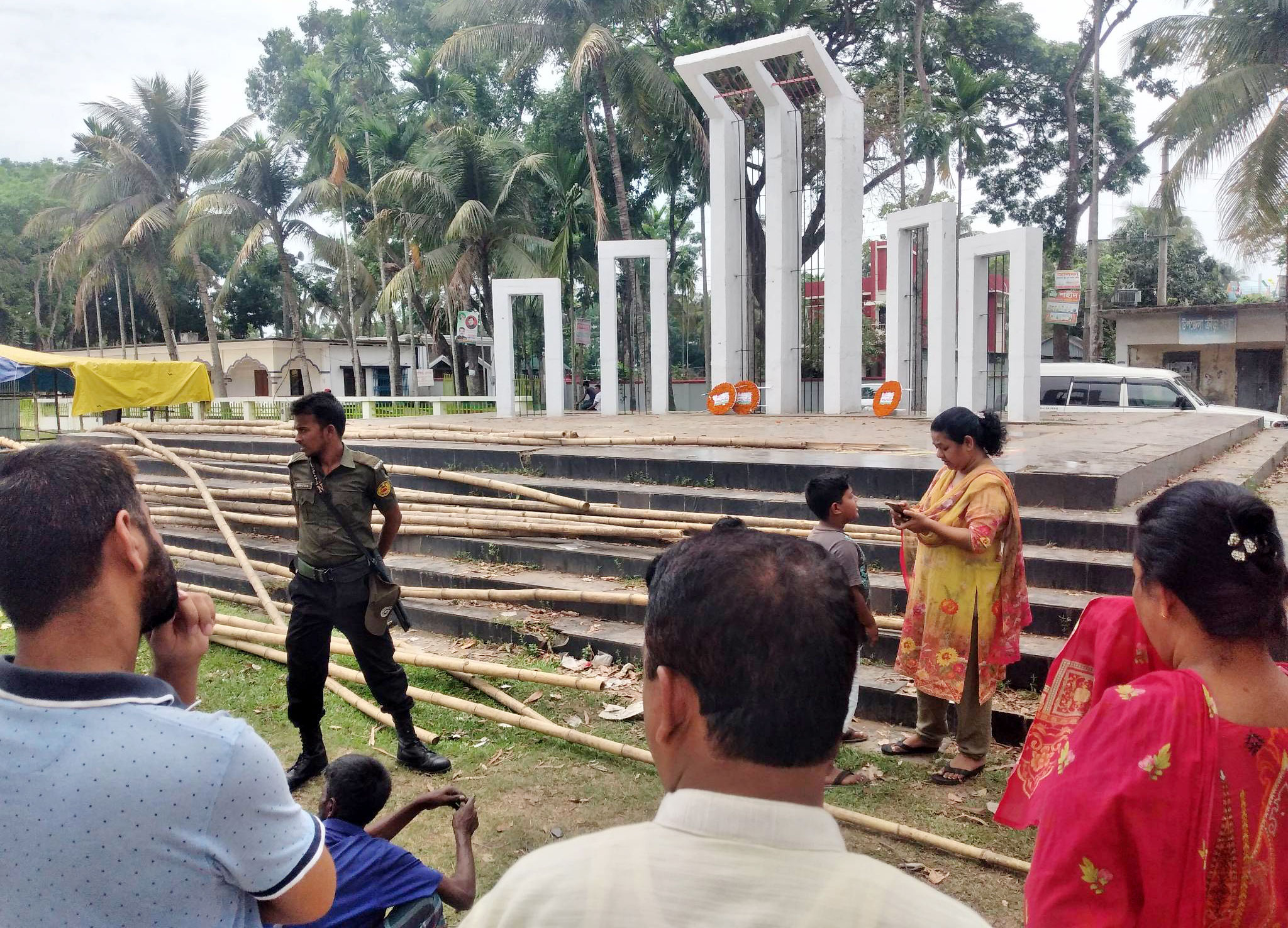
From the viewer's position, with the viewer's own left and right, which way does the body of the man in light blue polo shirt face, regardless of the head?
facing away from the viewer and to the right of the viewer

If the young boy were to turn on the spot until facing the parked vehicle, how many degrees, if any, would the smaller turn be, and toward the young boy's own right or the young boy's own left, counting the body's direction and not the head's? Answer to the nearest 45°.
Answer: approximately 90° to the young boy's own left

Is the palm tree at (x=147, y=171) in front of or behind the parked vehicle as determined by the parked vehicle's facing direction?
behind

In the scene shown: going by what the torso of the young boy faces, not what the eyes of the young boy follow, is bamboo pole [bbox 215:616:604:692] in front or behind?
behind

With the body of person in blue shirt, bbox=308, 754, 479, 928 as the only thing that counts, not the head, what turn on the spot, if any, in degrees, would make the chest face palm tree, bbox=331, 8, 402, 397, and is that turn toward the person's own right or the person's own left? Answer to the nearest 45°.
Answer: approximately 45° to the person's own left

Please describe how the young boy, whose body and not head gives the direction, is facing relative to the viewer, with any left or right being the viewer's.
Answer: facing to the right of the viewer

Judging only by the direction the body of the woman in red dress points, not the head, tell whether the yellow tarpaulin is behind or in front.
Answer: in front

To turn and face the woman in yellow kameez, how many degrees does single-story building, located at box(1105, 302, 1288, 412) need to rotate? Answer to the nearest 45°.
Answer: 0° — it already faces them

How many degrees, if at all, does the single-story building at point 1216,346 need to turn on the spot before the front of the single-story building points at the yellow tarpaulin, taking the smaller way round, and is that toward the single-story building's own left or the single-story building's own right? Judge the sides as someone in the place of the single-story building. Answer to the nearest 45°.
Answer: approximately 45° to the single-story building's own right

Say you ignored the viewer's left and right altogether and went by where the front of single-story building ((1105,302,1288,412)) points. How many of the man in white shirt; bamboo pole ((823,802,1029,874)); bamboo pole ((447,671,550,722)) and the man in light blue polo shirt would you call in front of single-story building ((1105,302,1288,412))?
4

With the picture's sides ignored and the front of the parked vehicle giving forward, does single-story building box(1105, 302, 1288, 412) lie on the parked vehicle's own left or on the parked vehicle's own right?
on the parked vehicle's own left

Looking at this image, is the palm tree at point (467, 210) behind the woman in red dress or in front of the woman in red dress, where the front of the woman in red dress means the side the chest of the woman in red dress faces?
in front

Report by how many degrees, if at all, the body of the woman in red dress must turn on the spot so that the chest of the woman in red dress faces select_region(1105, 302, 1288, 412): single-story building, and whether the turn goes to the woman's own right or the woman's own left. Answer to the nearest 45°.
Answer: approximately 45° to the woman's own right

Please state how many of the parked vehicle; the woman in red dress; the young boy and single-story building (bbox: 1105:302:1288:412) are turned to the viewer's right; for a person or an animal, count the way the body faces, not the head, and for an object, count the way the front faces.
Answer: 2

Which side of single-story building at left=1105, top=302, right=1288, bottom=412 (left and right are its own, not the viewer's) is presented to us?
front

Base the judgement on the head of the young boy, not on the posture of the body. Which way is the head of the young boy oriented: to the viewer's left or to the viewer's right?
to the viewer's right
